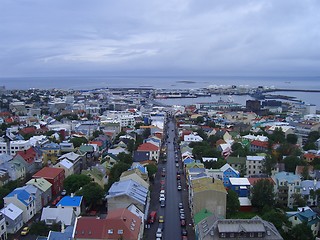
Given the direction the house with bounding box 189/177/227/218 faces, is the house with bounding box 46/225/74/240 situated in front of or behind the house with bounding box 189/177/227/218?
in front

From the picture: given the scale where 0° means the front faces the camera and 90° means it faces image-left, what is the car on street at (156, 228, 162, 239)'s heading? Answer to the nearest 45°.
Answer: approximately 0°

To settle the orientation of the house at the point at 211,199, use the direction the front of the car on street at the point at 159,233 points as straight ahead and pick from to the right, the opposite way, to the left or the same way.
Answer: to the right

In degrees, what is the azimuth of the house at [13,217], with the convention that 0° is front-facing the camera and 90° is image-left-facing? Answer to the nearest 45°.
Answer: approximately 315°

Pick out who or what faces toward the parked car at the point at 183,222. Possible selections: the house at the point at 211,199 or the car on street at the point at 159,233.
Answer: the house

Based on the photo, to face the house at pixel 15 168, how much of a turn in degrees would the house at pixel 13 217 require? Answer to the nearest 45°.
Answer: approximately 135° to its left

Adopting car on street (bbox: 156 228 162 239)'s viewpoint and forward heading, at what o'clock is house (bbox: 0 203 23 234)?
The house is roughly at 3 o'clock from the car on street.

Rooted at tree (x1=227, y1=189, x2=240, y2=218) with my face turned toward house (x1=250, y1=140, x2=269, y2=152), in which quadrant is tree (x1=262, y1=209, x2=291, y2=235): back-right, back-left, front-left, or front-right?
back-right

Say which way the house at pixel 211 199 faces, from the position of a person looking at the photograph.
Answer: facing to the left of the viewer

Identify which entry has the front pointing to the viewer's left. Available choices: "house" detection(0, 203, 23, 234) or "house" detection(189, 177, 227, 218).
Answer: "house" detection(189, 177, 227, 218)

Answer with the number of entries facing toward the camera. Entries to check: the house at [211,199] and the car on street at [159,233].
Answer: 1
